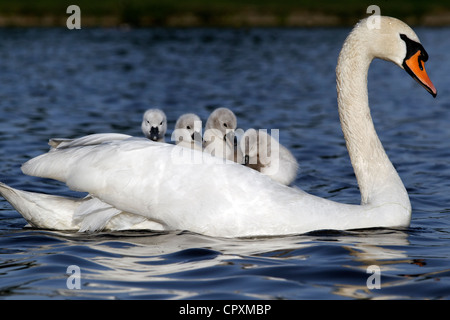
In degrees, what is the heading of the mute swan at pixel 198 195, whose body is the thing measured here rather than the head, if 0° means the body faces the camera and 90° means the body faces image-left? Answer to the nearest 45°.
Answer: approximately 270°
